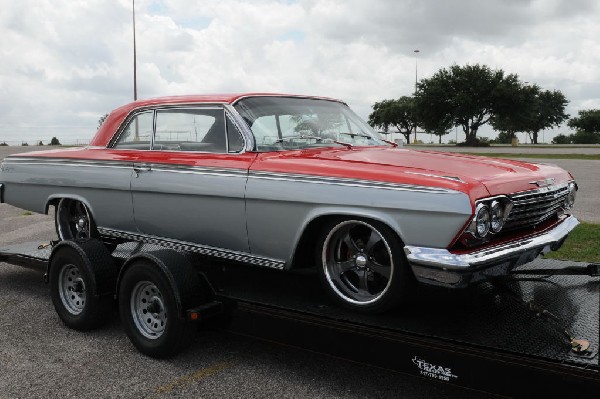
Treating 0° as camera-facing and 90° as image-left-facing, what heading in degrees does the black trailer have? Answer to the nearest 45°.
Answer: approximately 315°
